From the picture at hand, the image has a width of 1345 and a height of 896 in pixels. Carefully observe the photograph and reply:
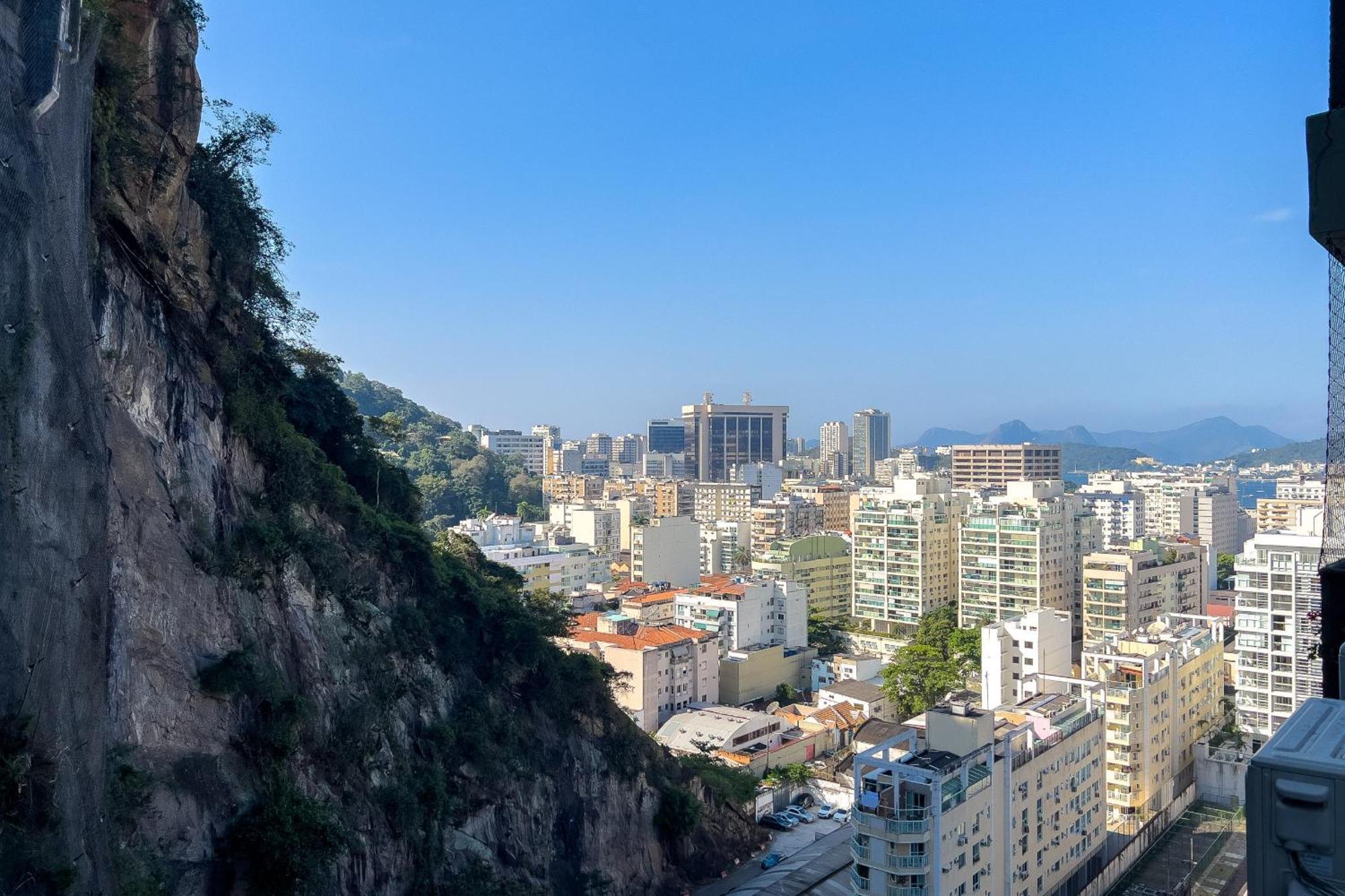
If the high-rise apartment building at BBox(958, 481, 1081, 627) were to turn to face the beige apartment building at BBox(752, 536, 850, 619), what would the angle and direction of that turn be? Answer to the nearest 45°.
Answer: approximately 90° to its right

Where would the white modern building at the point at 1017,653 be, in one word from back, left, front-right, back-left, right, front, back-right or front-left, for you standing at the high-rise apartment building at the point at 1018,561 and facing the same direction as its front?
front-left

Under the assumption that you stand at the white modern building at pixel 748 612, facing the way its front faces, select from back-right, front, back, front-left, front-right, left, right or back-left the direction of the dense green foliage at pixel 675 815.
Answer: front-left

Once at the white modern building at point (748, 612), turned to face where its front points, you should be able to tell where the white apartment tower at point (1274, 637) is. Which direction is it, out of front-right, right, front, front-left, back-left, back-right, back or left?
left

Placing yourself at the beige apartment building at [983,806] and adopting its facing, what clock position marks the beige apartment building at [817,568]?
the beige apartment building at [817,568] is roughly at 4 o'clock from the beige apartment building at [983,806].

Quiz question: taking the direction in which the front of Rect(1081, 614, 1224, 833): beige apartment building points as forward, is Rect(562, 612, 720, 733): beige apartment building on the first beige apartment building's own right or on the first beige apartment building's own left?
on the first beige apartment building's own right

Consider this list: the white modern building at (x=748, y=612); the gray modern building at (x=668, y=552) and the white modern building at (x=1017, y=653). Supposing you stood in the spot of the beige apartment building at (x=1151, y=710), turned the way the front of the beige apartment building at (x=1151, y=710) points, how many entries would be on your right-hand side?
3

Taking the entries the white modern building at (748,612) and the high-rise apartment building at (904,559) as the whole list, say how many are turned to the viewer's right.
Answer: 0

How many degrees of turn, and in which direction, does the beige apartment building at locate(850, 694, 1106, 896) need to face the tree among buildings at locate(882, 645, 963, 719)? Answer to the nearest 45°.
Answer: approximately 135° to its right
